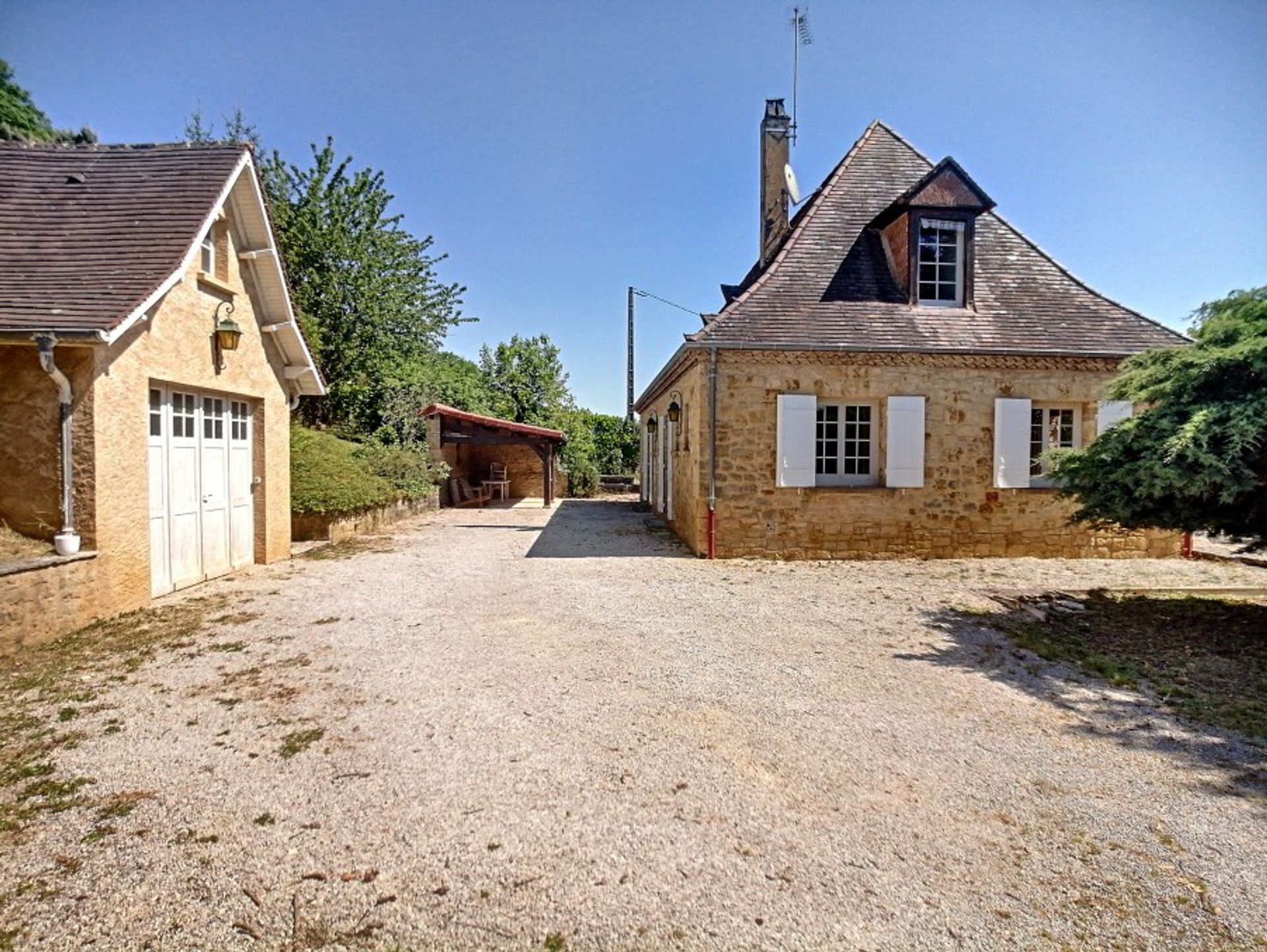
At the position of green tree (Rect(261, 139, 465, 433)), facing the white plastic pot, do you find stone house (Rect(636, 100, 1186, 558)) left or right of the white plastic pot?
left

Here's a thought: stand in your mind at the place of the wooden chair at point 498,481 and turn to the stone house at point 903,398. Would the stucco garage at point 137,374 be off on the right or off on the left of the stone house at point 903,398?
right

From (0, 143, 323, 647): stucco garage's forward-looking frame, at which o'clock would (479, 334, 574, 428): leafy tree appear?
The leafy tree is roughly at 9 o'clock from the stucco garage.

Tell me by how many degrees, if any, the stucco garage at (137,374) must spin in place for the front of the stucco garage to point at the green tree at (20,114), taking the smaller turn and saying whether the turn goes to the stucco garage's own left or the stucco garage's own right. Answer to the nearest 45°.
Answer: approximately 135° to the stucco garage's own left

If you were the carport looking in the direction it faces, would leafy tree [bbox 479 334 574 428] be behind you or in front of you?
behind

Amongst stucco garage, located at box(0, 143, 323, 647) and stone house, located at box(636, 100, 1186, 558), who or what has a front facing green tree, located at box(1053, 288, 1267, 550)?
stucco garage, located at box(0, 143, 323, 647)

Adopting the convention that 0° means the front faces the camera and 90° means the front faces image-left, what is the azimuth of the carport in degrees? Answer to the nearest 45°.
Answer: approximately 0°

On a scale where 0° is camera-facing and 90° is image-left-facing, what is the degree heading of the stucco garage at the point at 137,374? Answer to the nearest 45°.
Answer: approximately 315°
